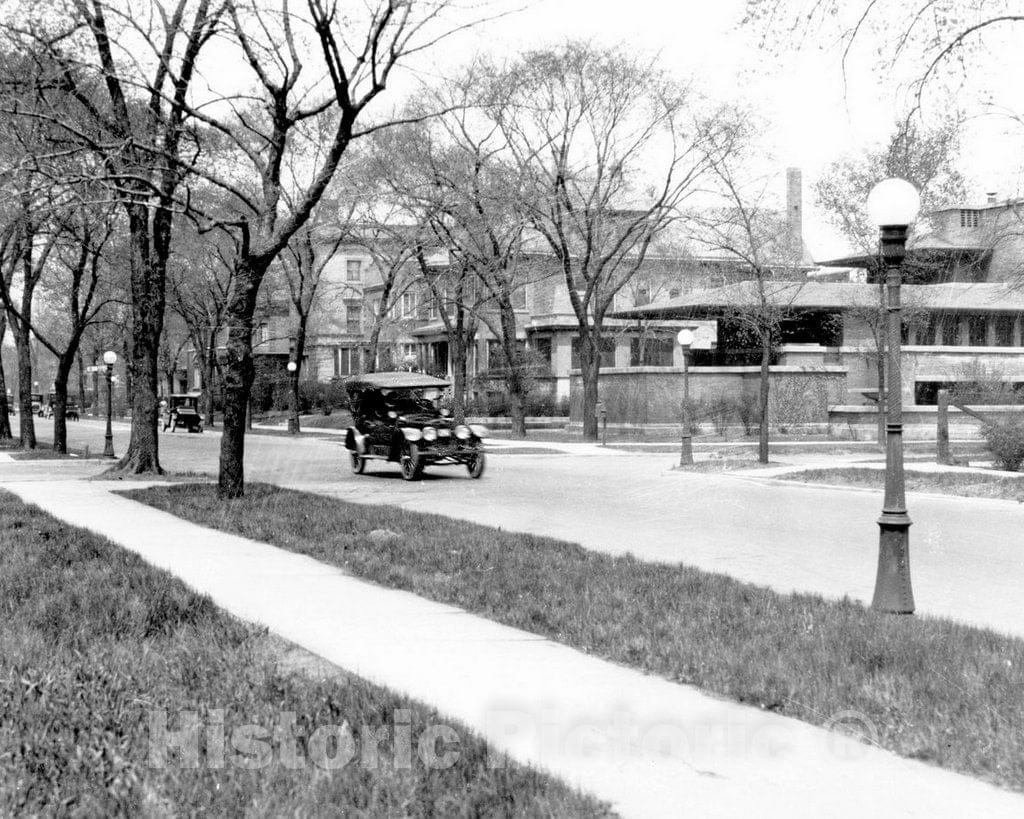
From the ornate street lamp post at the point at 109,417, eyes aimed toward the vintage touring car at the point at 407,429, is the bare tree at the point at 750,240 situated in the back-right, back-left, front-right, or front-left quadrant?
front-left

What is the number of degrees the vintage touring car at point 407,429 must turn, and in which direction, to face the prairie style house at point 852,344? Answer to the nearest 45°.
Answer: approximately 90° to its left

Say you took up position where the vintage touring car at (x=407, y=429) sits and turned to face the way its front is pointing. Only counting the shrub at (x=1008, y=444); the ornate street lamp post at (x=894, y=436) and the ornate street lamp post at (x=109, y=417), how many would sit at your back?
1

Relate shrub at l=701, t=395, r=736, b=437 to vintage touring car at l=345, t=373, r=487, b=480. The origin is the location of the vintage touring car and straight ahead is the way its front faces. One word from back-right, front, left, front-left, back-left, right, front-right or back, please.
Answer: left

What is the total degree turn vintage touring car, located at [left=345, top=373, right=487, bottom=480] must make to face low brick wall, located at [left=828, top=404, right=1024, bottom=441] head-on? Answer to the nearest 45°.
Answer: approximately 90° to its left

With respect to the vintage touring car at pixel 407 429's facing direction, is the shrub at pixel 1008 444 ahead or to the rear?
ahead

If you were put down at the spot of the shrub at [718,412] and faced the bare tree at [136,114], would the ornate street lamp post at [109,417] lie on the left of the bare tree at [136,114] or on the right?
right

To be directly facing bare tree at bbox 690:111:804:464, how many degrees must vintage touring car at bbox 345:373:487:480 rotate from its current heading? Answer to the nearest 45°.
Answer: approximately 90° to its left

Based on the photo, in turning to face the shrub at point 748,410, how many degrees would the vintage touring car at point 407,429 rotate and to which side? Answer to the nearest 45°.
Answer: approximately 90° to its left

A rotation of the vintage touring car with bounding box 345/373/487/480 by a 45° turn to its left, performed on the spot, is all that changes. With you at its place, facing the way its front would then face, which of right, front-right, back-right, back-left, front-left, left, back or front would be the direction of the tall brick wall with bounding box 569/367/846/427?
front-left

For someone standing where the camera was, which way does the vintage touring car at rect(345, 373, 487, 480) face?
facing the viewer and to the right of the viewer

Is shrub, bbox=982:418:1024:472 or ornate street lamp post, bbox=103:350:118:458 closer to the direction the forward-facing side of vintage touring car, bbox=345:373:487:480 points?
the shrub

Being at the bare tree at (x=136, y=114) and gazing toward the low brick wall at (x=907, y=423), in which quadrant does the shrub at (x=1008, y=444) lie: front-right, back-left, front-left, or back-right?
front-right

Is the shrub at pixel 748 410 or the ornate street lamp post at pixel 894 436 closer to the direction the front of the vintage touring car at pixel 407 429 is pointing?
the ornate street lamp post

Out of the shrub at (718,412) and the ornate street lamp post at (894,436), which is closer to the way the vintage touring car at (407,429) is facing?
the ornate street lamp post

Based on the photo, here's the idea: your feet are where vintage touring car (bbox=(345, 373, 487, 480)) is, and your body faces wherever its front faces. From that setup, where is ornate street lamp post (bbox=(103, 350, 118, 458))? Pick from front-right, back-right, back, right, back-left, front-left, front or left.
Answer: back
